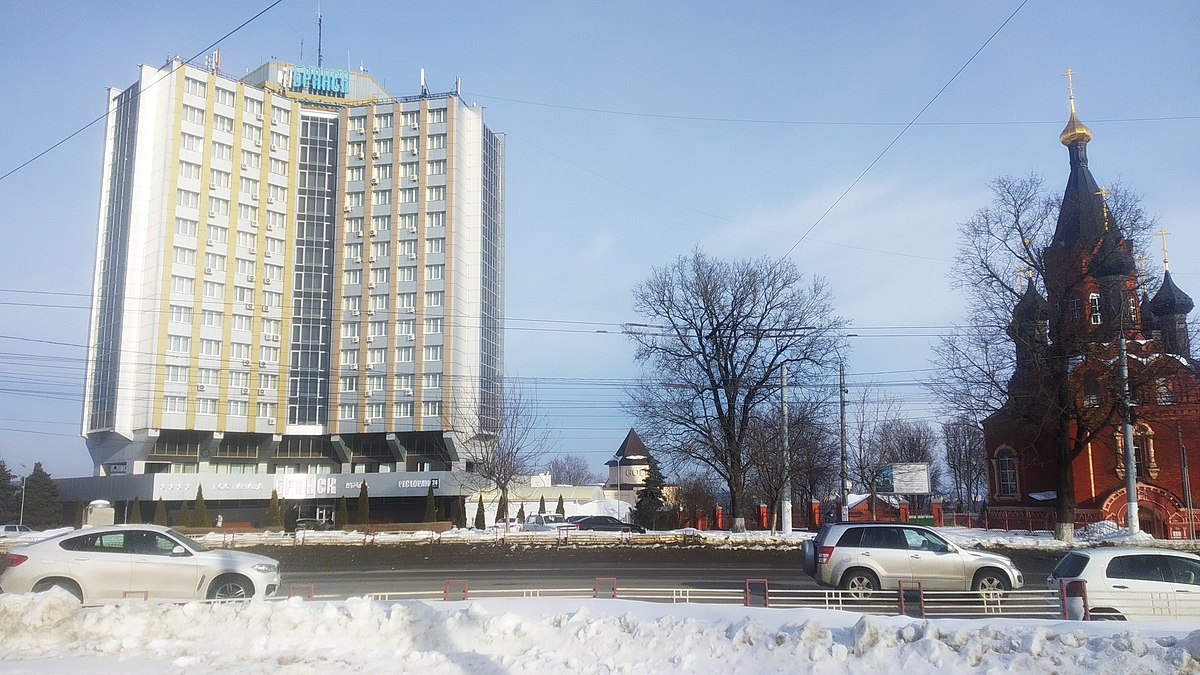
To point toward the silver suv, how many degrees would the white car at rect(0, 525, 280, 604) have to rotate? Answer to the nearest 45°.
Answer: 0° — it already faces it

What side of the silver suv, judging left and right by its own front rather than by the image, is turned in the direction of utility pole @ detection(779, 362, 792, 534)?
left

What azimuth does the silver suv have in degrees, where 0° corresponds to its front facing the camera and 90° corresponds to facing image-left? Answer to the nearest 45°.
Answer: approximately 270°

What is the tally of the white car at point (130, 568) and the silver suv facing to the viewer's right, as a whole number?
2

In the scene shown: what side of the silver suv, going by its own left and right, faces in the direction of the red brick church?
left

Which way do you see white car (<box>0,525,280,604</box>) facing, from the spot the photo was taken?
facing to the right of the viewer

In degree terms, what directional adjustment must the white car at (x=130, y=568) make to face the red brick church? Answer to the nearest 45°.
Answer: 0° — it already faces it

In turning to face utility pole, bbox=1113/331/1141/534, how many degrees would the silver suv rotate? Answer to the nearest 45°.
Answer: approximately 90° to its left
